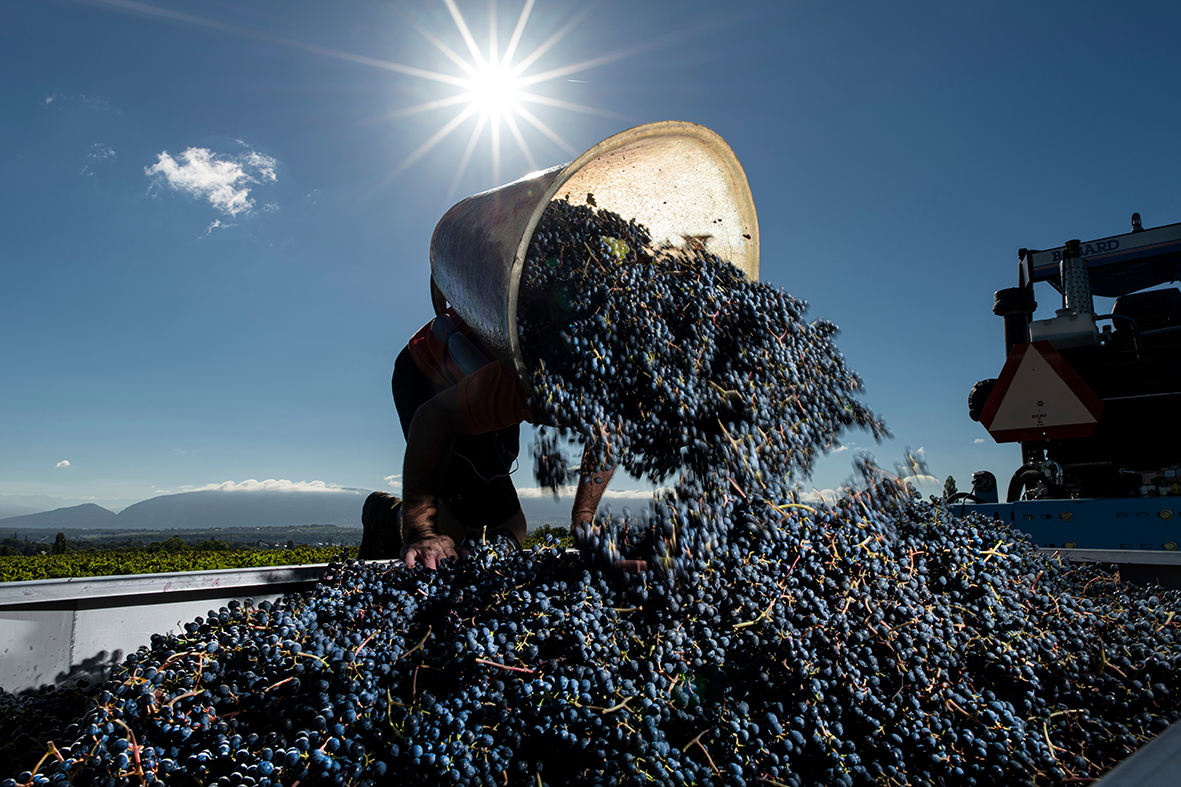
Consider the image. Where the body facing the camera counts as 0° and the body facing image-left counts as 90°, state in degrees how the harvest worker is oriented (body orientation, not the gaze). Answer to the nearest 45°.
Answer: approximately 315°
